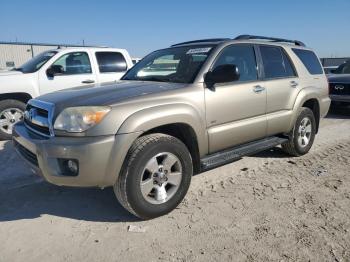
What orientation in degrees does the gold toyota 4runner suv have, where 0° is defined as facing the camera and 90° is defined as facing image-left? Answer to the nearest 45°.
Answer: approximately 45°

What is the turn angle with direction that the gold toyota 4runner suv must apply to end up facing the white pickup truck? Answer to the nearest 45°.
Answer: approximately 90° to its right

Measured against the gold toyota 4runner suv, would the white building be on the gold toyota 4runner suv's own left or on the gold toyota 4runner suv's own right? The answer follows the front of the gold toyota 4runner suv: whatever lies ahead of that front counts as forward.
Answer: on the gold toyota 4runner suv's own right
